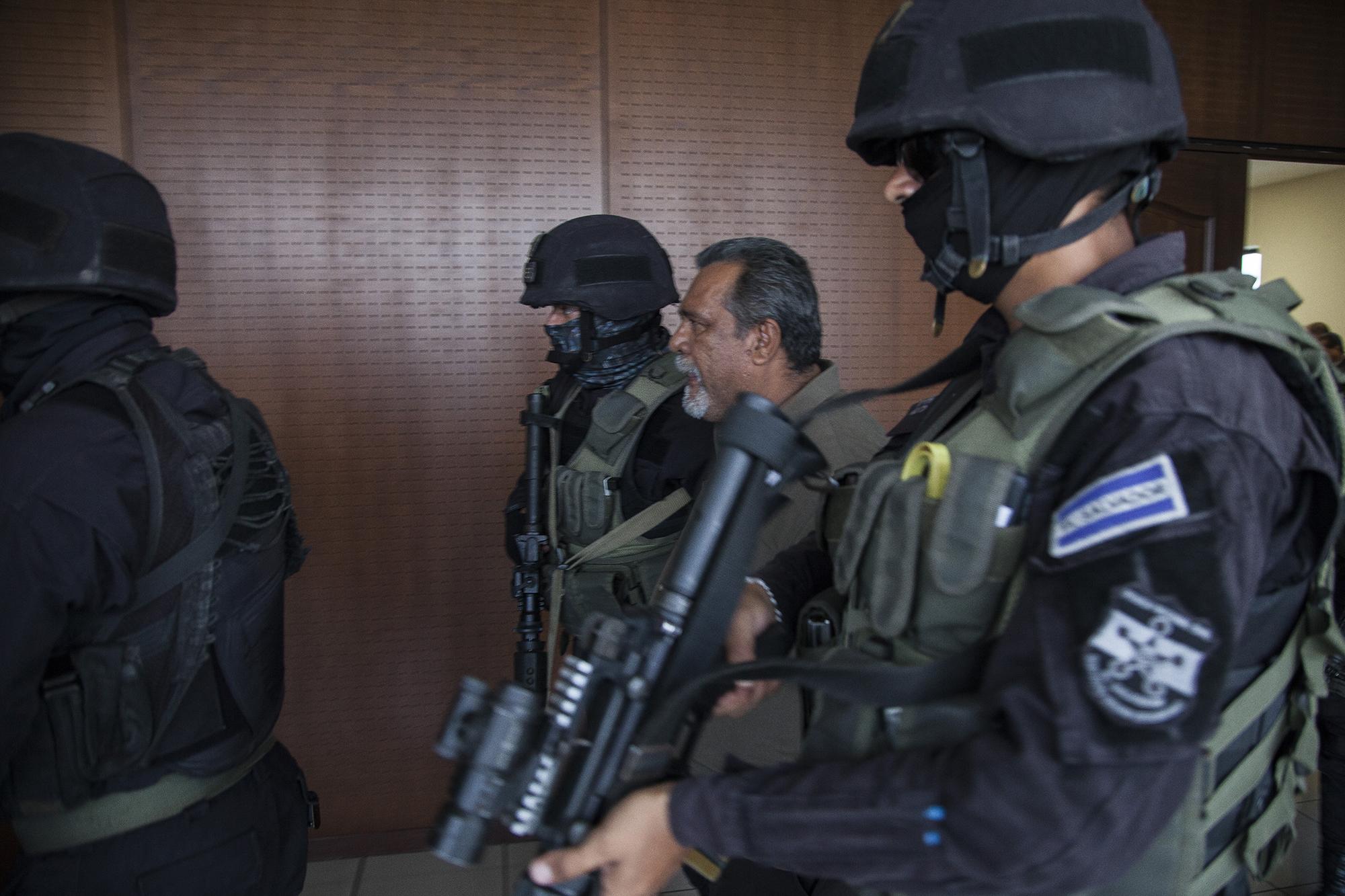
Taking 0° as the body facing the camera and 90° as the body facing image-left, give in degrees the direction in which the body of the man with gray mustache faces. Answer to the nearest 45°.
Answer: approximately 90°

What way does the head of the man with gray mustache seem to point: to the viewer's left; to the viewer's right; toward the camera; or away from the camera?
to the viewer's left
